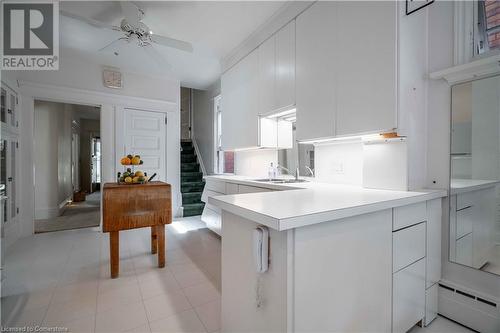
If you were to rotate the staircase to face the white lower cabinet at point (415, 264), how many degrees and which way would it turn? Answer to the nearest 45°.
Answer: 0° — it already faces it

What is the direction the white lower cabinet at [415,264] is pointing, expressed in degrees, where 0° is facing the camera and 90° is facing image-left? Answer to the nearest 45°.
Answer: approximately 315°

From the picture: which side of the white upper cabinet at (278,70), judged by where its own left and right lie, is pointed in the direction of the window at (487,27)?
left

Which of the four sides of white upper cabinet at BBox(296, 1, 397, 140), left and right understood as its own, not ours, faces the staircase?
right

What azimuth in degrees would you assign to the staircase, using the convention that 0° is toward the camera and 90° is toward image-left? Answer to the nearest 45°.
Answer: approximately 0°

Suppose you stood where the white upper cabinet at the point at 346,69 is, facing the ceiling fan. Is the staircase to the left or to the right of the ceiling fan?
right
